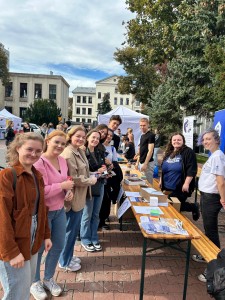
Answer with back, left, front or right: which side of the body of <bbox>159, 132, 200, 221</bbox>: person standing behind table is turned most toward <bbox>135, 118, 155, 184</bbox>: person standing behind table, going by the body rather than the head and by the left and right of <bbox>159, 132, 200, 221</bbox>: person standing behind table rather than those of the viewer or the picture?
right

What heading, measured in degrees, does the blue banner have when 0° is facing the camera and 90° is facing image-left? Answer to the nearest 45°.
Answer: approximately 0°

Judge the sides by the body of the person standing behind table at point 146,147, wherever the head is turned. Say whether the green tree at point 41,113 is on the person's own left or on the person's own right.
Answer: on the person's own right

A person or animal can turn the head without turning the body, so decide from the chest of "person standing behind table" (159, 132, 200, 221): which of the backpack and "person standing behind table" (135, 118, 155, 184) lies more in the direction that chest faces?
the backpack

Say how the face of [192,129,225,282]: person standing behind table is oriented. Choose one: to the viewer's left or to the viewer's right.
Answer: to the viewer's left

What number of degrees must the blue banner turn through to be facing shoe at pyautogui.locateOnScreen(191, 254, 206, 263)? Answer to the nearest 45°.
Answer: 0° — it already faces it

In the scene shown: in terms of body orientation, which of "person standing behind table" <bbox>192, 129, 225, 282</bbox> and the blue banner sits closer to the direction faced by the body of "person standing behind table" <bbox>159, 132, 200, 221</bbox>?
the person standing behind table

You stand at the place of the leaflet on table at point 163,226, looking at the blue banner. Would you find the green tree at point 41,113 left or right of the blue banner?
left

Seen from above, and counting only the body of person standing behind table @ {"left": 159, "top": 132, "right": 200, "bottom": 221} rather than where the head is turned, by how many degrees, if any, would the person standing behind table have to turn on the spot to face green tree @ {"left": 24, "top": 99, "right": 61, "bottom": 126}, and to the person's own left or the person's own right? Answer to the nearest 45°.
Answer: approximately 90° to the person's own right
